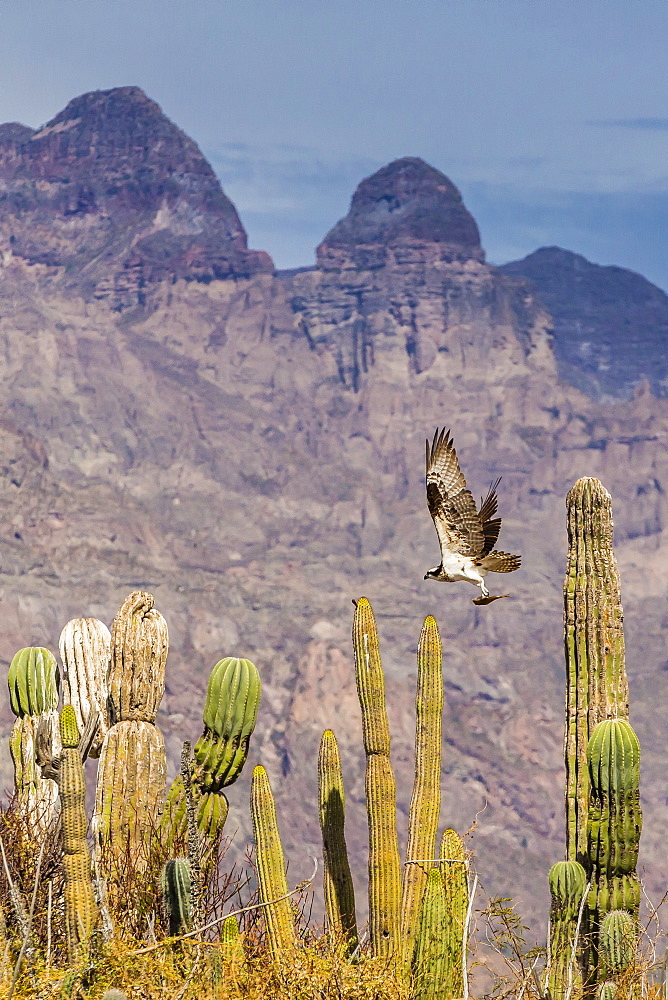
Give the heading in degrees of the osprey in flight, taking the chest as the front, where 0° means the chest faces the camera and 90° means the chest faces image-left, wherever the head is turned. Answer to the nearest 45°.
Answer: approximately 90°

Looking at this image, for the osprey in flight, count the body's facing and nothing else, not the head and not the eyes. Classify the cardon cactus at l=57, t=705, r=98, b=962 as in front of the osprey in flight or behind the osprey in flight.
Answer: in front

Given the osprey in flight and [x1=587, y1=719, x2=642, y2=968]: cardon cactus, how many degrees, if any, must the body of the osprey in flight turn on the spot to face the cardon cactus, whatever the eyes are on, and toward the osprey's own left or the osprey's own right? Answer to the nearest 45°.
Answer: approximately 135° to the osprey's own right
